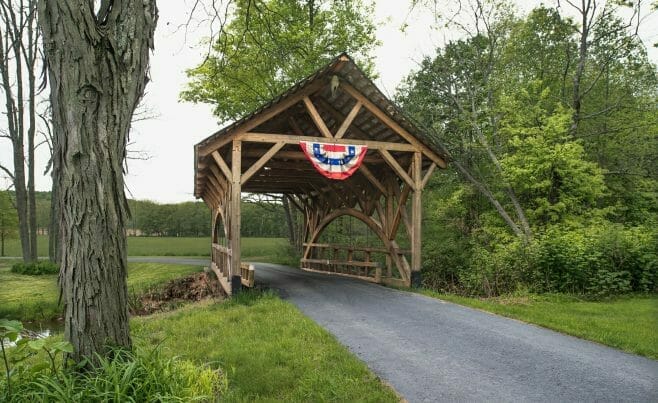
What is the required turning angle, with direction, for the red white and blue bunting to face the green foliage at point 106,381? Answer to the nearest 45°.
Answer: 0° — it already faces it

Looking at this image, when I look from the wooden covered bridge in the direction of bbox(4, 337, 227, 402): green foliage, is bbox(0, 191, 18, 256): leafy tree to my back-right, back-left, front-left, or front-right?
back-right

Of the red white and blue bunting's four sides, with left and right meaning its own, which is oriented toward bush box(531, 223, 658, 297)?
left

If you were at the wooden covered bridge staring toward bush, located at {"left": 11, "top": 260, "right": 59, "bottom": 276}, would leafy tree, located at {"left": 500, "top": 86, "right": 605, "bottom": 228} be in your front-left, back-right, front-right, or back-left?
back-right

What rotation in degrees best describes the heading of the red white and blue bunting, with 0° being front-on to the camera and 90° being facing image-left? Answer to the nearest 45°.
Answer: approximately 0°

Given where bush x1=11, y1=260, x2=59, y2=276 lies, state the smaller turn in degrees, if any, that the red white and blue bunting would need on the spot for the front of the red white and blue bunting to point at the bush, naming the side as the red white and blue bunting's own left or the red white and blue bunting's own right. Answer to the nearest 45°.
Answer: approximately 135° to the red white and blue bunting's own right

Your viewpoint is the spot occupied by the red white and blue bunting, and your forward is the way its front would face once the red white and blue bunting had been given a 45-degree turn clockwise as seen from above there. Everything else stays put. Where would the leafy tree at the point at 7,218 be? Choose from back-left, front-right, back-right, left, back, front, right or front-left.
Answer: right

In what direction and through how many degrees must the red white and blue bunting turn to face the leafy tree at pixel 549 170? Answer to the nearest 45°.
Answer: approximately 135° to its left

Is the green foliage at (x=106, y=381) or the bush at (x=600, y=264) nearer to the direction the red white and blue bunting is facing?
the green foliage

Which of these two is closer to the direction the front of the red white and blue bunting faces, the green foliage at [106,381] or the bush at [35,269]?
the green foliage

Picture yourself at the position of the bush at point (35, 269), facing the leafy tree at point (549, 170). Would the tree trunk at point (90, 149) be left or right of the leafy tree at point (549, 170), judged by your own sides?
right
